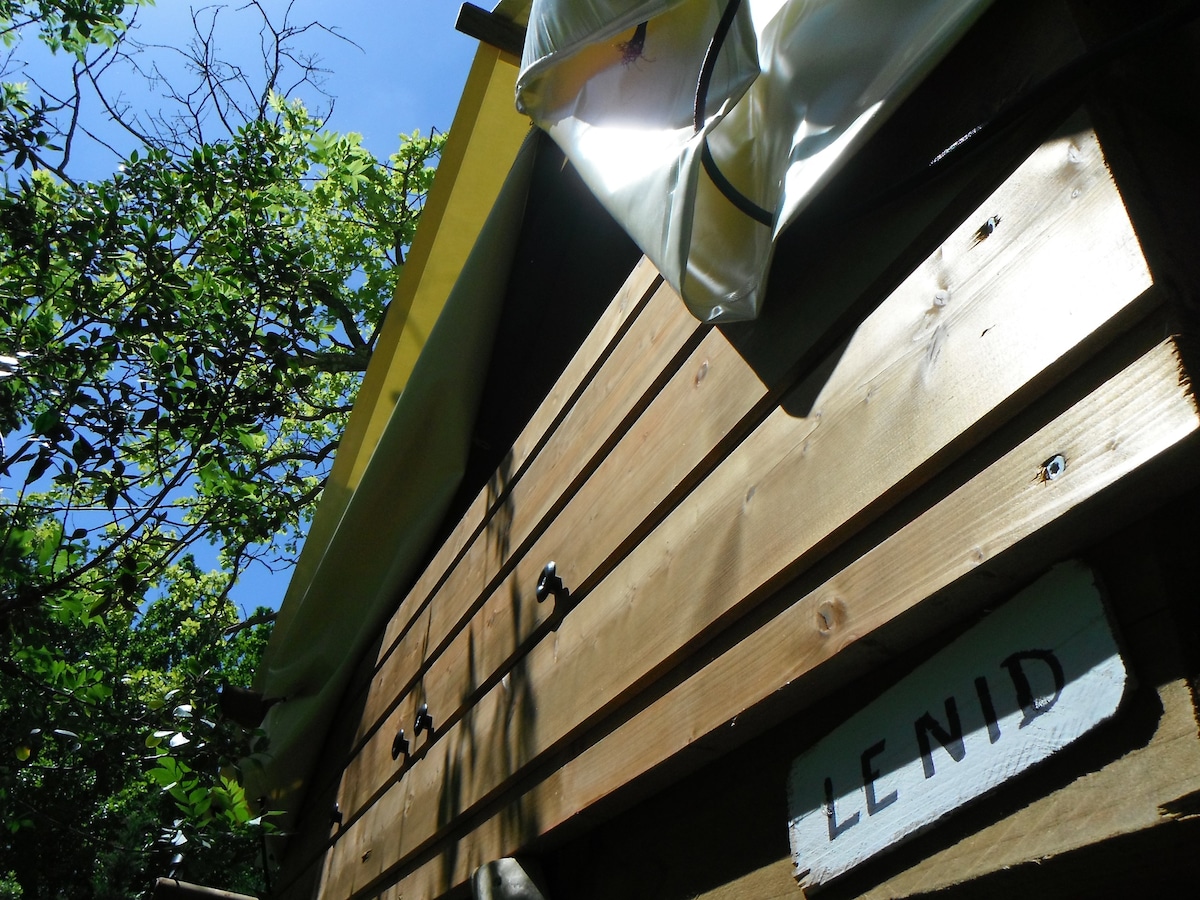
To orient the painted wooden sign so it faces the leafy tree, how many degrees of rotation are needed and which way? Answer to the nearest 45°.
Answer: approximately 90° to its right

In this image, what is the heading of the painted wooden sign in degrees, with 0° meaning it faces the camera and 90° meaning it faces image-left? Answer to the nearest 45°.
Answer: approximately 45°

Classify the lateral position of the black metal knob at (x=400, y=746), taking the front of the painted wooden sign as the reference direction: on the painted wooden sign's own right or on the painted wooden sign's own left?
on the painted wooden sign's own right

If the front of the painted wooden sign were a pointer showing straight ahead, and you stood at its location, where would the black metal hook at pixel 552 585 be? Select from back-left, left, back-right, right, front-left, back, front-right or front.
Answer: right

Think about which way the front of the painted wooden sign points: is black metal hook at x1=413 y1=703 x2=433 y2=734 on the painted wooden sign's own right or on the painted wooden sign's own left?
on the painted wooden sign's own right
